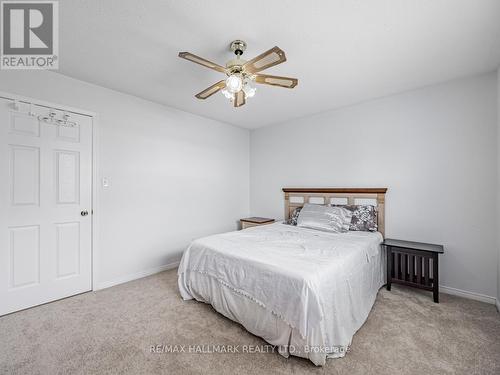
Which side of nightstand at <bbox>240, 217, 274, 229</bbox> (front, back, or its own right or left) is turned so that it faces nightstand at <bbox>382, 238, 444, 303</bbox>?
left

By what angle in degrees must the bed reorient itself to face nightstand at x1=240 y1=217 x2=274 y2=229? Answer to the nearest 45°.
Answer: approximately 135° to its right

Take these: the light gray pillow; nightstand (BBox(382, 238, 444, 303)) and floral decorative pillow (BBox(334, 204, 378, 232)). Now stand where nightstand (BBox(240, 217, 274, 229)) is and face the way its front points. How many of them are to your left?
3

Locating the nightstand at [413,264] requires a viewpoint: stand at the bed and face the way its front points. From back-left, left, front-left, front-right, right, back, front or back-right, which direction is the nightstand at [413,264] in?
back

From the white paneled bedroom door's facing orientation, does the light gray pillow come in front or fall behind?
in front

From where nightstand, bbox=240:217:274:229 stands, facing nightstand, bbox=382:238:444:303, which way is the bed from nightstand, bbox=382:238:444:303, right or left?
right

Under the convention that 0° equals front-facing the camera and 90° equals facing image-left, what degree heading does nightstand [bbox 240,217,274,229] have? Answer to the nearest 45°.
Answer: approximately 45°

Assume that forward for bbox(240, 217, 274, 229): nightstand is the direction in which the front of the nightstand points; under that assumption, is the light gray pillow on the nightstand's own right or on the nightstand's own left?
on the nightstand's own left

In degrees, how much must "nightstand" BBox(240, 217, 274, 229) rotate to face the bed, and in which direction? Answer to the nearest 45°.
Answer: approximately 45° to its left
